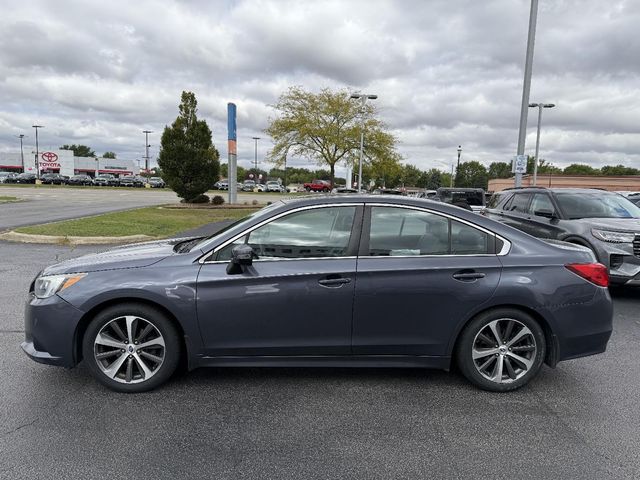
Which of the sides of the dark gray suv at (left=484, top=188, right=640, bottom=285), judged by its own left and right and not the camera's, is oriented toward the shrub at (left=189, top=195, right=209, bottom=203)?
back

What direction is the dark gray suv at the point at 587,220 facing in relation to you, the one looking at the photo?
facing the viewer and to the right of the viewer

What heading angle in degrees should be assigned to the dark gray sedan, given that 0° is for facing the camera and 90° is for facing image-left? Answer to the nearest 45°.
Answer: approximately 90°

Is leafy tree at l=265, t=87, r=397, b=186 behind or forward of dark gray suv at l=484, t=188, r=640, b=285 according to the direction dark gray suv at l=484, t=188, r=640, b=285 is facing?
behind

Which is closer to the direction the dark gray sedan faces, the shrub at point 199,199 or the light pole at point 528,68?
the shrub

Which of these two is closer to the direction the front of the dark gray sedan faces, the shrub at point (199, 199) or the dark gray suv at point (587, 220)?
the shrub

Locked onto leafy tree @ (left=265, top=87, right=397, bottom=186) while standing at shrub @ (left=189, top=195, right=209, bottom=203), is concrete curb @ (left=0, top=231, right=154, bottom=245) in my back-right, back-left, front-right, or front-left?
back-right

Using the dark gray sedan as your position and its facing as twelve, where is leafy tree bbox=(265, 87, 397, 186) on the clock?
The leafy tree is roughly at 3 o'clock from the dark gray sedan.

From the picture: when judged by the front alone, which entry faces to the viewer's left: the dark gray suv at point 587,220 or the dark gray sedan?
the dark gray sedan

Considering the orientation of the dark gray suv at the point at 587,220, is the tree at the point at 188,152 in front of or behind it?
behind

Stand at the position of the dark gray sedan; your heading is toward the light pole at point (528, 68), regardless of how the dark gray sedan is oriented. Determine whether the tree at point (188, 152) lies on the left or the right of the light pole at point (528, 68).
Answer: left

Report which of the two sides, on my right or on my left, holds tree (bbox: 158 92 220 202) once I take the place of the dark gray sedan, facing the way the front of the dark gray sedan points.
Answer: on my right

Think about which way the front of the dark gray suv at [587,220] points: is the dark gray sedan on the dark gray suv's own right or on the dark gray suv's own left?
on the dark gray suv's own right
